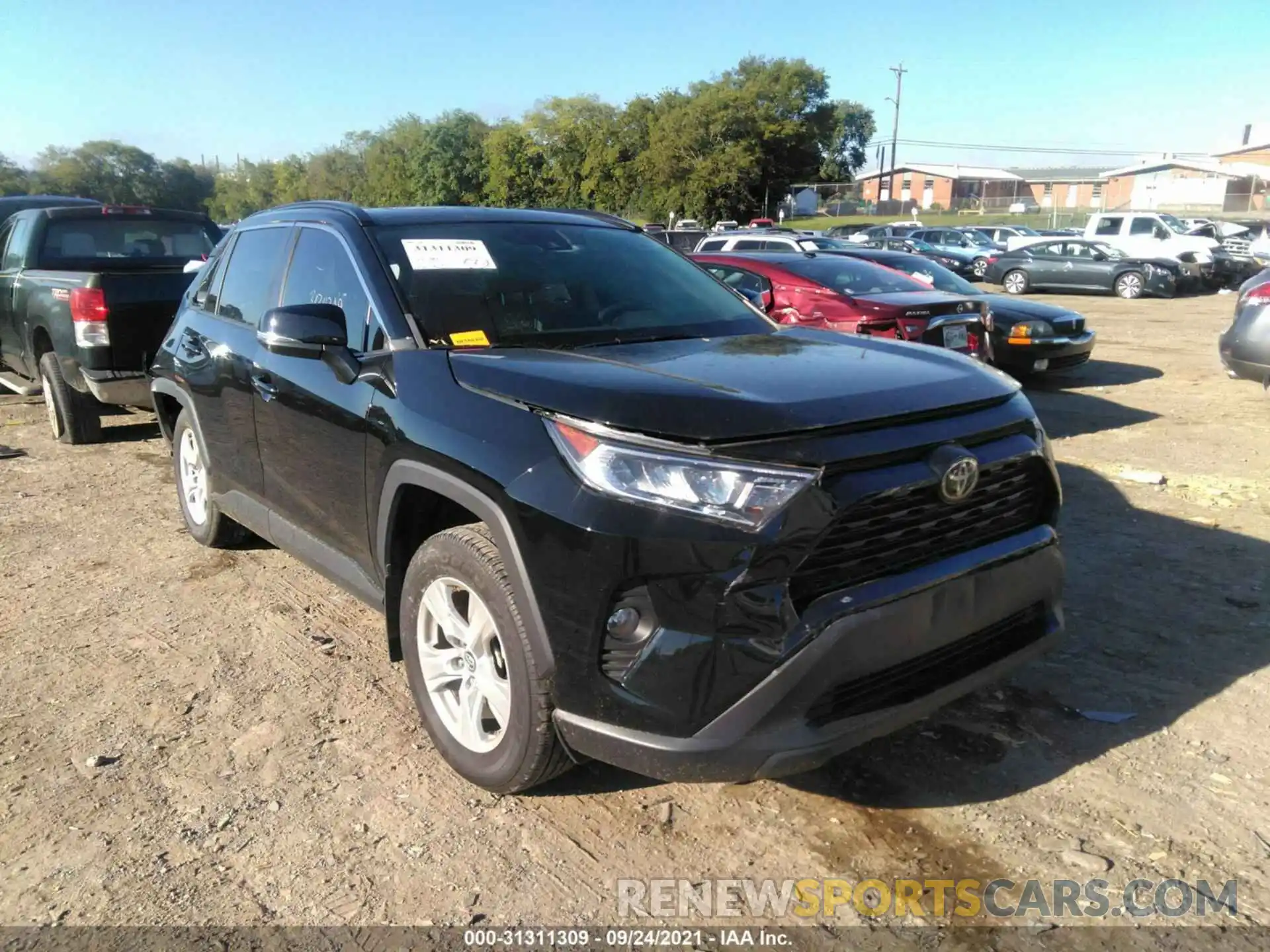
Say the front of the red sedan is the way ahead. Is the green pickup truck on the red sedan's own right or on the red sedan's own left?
on the red sedan's own left

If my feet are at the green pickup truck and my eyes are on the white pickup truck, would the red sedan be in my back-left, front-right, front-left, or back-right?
front-right

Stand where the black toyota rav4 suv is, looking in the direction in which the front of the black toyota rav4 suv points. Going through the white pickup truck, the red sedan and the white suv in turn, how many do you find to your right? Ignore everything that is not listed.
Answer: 0

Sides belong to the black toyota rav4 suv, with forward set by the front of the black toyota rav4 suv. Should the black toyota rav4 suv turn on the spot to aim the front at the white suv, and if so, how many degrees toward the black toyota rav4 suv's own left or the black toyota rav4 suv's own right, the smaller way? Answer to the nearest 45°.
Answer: approximately 135° to the black toyota rav4 suv's own left

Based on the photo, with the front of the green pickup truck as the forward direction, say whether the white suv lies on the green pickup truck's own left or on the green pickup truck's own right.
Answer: on the green pickup truck's own right

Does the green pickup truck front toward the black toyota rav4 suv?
no

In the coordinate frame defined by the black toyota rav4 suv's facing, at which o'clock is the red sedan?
The red sedan is roughly at 8 o'clock from the black toyota rav4 suv.

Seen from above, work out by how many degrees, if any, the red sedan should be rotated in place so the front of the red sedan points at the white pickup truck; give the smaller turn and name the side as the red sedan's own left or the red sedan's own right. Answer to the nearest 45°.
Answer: approximately 45° to the red sedan's own right

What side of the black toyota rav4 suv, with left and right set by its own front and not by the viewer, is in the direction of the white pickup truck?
left

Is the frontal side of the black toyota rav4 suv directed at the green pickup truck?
no

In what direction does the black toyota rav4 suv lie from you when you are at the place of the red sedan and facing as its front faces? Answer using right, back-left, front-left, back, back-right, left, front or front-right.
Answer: back-left

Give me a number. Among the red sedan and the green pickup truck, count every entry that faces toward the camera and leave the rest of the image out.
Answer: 0

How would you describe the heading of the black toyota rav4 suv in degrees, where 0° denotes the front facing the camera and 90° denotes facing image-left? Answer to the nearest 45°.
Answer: approximately 315°

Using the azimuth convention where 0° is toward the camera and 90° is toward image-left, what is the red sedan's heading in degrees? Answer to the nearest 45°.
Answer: approximately 135°

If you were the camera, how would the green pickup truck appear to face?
facing away from the viewer and to the left of the viewer
